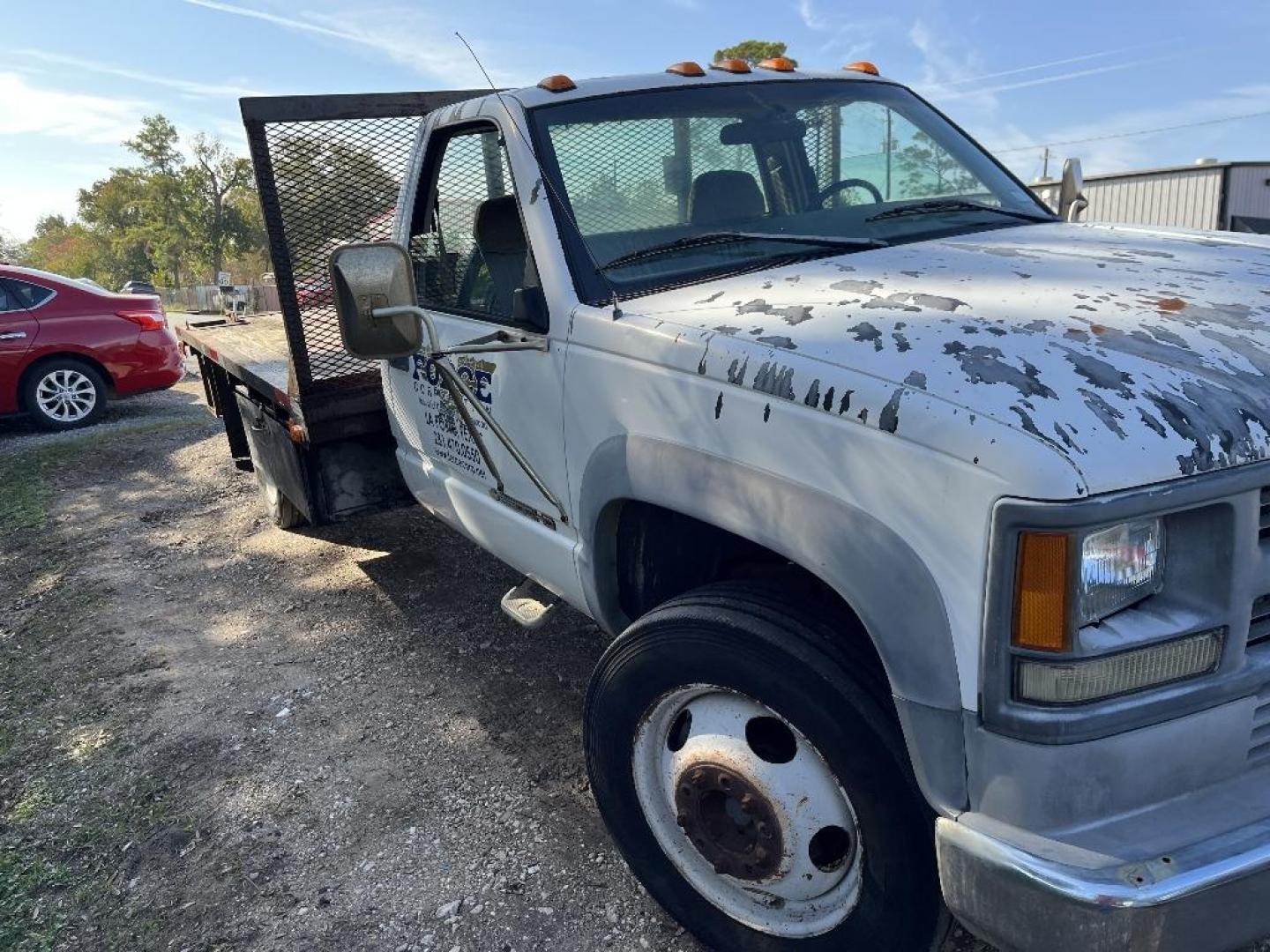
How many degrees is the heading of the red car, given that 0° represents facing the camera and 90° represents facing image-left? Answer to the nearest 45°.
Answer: approximately 90°

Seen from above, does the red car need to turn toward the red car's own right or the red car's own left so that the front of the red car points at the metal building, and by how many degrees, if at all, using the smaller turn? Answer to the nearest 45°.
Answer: approximately 180°
